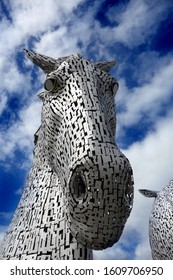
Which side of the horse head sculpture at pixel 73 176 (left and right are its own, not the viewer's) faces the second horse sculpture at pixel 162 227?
left

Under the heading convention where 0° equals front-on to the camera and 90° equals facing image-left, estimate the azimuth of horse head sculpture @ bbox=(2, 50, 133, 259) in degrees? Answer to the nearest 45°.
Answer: approximately 315°
